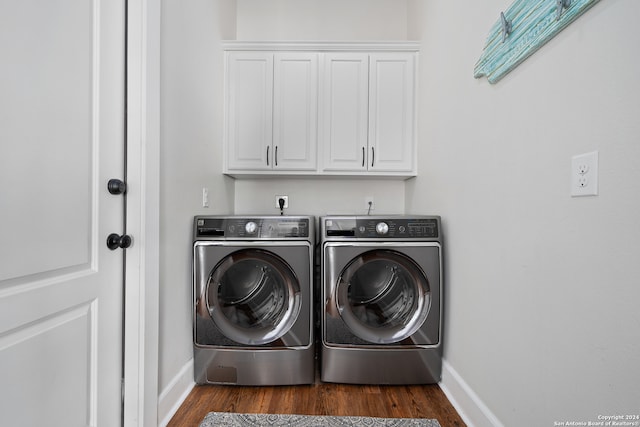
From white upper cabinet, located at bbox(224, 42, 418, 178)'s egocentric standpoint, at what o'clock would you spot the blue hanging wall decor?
The blue hanging wall decor is roughly at 11 o'clock from the white upper cabinet.

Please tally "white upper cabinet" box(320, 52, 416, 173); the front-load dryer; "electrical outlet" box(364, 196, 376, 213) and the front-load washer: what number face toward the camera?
4

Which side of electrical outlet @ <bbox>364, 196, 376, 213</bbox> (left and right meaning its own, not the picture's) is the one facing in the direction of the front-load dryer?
front

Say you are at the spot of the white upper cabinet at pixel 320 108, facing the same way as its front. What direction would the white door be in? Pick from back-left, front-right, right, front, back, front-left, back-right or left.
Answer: front-right

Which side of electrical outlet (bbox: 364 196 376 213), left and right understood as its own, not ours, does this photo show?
front

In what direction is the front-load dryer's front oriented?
toward the camera

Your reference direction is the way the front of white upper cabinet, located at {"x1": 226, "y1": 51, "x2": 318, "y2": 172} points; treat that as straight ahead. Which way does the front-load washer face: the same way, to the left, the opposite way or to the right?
the same way

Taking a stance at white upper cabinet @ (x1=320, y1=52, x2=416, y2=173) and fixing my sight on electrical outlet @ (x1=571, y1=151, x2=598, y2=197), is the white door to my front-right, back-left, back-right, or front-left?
front-right

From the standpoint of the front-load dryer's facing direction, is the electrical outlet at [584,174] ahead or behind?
ahead

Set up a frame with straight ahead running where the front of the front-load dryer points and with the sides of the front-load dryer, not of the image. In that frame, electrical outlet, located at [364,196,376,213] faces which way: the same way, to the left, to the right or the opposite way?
the same way

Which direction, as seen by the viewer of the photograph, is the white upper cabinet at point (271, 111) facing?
facing the viewer

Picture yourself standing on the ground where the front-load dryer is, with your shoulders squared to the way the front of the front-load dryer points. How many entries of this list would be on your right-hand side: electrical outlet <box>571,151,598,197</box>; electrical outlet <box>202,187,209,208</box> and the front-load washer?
2

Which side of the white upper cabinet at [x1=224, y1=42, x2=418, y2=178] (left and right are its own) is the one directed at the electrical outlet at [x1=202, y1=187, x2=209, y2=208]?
right

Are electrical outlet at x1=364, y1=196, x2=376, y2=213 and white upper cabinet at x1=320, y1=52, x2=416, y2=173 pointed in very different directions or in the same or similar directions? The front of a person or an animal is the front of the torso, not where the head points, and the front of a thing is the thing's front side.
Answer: same or similar directions

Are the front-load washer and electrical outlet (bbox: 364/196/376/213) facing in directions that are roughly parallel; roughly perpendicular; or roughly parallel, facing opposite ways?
roughly parallel
